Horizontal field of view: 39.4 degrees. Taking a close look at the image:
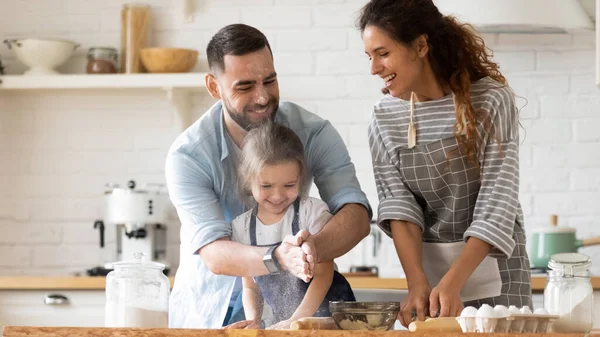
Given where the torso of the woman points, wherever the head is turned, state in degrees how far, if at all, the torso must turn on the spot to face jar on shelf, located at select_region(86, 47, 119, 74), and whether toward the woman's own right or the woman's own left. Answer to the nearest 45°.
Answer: approximately 90° to the woman's own right

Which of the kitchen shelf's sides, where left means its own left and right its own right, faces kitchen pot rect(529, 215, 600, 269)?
left

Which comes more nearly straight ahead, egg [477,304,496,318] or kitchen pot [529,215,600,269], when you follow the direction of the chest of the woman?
the egg

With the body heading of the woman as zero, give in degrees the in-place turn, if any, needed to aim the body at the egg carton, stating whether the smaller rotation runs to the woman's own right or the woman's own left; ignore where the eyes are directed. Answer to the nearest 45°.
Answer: approximately 45° to the woman's own left

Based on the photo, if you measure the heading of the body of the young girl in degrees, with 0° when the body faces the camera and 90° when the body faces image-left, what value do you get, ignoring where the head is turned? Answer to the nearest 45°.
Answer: approximately 0°

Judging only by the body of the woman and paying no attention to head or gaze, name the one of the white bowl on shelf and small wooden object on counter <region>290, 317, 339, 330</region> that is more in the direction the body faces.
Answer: the small wooden object on counter

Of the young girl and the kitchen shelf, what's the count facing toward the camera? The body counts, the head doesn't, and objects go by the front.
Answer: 2
